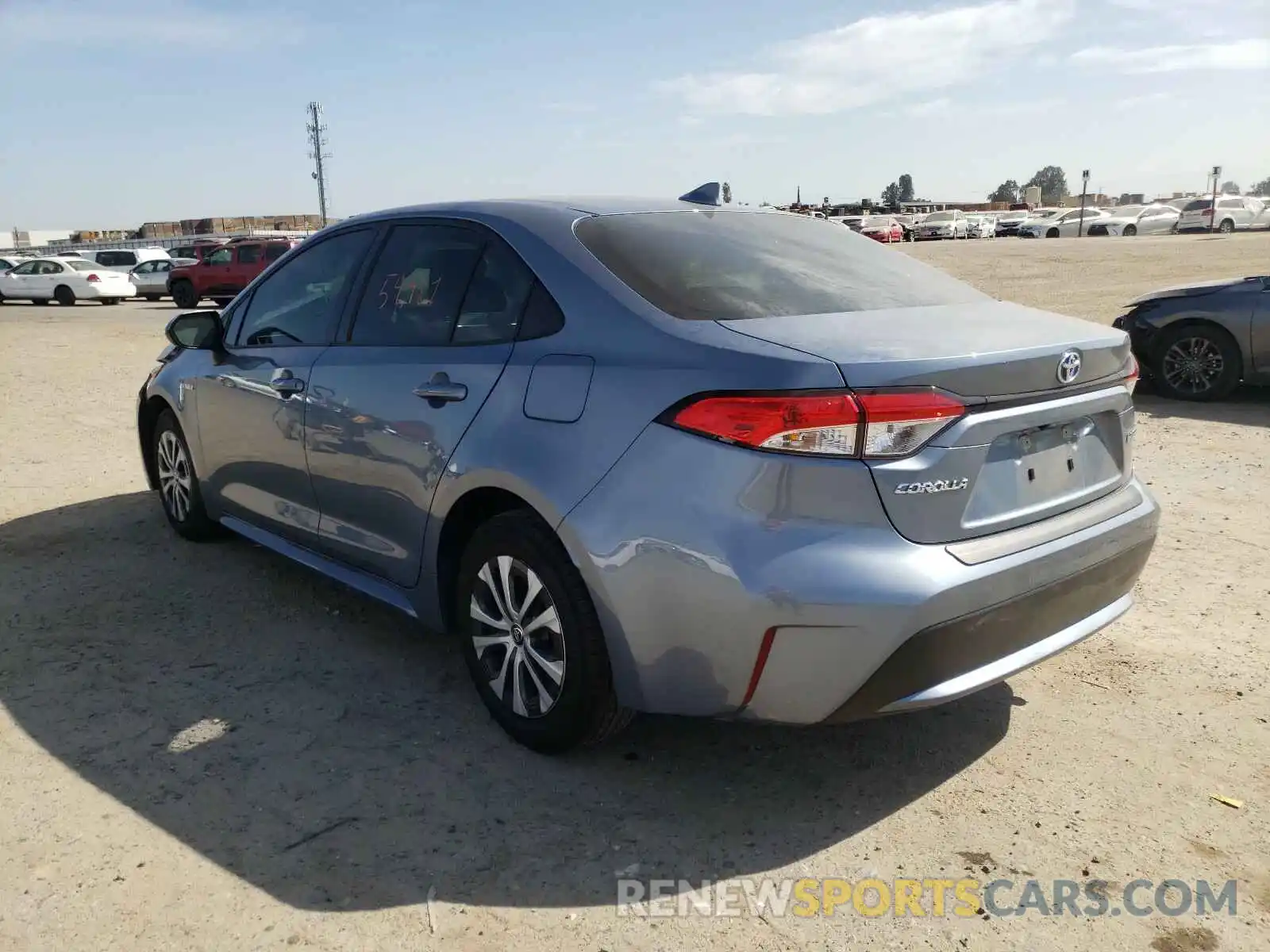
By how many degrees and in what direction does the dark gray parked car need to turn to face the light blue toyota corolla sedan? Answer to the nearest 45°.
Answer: approximately 90° to its left

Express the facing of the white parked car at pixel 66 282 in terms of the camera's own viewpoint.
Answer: facing away from the viewer and to the left of the viewer

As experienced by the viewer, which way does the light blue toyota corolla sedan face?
facing away from the viewer and to the left of the viewer

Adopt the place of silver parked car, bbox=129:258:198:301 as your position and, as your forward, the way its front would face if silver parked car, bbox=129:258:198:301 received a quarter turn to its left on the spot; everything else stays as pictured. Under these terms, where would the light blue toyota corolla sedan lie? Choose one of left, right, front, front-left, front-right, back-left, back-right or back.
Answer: front

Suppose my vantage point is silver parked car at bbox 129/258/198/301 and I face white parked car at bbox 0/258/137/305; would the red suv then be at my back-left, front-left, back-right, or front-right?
back-left

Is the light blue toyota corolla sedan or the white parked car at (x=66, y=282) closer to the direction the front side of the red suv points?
the white parked car

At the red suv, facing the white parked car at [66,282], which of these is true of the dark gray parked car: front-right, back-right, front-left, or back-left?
back-left

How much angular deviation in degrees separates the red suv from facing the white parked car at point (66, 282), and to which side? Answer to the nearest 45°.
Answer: approximately 45° to its right

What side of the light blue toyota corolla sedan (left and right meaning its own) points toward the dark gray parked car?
right

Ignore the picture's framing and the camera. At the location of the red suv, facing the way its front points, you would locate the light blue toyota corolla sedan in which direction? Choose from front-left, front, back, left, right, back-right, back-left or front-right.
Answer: left

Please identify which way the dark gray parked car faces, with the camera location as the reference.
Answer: facing to the left of the viewer

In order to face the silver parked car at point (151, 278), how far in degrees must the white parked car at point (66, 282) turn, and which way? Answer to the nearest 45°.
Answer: approximately 135° to its right

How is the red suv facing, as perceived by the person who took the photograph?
facing to the left of the viewer

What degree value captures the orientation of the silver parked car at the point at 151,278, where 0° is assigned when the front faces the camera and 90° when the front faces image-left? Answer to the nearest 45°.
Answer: approximately 90°

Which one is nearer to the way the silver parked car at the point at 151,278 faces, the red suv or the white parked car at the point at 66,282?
the white parked car
